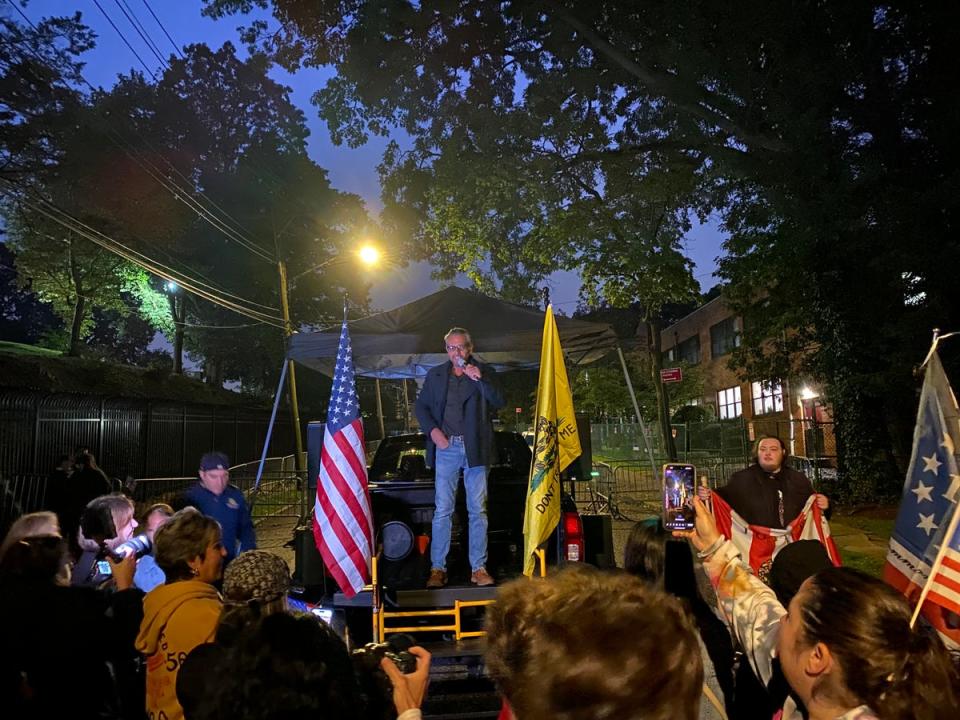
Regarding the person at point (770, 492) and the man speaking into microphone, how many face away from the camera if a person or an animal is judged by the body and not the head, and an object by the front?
0

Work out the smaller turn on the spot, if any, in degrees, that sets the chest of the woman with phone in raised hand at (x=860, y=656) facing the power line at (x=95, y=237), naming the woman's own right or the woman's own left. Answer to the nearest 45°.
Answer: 0° — they already face it

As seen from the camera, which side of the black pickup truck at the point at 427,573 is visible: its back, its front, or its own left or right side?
back

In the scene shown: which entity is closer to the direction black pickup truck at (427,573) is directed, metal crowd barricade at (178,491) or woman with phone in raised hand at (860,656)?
the metal crowd barricade

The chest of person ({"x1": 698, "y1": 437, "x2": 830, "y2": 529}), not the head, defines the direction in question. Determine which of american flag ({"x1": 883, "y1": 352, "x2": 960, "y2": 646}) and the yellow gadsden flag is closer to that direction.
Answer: the american flag

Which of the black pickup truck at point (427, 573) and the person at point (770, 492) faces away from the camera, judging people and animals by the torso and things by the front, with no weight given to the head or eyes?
the black pickup truck

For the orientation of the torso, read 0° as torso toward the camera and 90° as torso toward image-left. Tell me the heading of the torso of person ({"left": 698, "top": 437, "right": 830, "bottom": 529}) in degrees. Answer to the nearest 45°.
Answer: approximately 0°

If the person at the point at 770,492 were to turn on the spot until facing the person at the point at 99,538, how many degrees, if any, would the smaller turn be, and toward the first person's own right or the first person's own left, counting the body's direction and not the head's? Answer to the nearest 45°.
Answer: approximately 45° to the first person's own right

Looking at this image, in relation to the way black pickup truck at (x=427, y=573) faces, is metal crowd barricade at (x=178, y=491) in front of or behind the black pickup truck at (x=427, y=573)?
in front

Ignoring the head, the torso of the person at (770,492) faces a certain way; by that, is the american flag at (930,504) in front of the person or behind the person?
in front

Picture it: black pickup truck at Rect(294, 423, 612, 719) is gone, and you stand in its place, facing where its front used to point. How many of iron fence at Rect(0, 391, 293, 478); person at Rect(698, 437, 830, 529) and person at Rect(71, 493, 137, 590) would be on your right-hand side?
1
